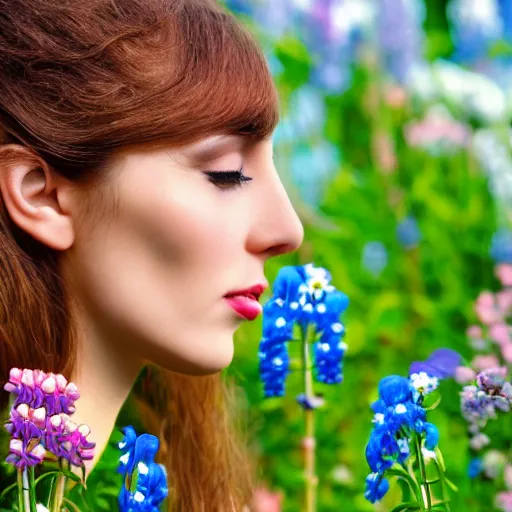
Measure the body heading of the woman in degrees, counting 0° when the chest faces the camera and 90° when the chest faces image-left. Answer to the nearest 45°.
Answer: approximately 270°

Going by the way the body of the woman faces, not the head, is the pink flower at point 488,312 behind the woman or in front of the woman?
in front

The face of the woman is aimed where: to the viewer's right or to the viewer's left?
to the viewer's right

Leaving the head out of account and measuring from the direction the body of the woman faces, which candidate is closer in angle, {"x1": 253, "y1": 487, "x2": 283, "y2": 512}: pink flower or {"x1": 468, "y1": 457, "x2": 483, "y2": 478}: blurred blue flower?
the blurred blue flower
